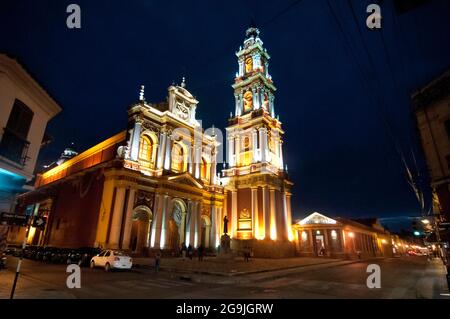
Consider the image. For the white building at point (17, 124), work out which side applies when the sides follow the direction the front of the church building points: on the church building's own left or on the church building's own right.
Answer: on the church building's own right

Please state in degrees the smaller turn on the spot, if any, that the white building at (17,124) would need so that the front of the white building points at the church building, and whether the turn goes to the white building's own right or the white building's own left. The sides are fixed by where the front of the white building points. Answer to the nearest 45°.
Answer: approximately 90° to the white building's own left

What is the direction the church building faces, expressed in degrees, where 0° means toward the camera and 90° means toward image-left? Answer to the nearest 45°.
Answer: approximately 315°

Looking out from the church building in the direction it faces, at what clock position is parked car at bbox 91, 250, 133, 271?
The parked car is roughly at 2 o'clock from the church building.

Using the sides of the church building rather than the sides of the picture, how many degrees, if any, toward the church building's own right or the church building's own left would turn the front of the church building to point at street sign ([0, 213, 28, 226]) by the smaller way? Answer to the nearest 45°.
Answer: approximately 45° to the church building's own right

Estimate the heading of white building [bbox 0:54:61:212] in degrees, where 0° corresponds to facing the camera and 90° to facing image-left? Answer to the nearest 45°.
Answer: approximately 315°
